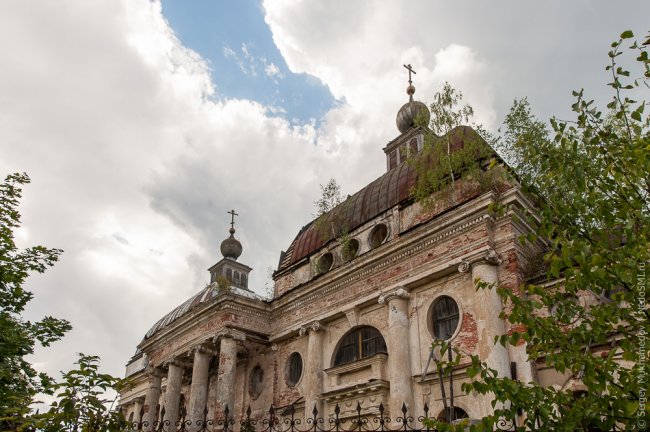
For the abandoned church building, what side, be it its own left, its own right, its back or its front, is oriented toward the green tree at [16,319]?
front

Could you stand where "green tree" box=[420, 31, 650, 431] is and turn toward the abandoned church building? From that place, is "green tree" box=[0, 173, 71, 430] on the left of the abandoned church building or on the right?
left

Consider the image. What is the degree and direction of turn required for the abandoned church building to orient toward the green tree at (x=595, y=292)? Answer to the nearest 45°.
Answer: approximately 45° to its left

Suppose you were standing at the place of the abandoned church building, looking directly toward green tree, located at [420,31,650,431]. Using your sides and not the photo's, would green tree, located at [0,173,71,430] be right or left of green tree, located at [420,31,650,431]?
right
